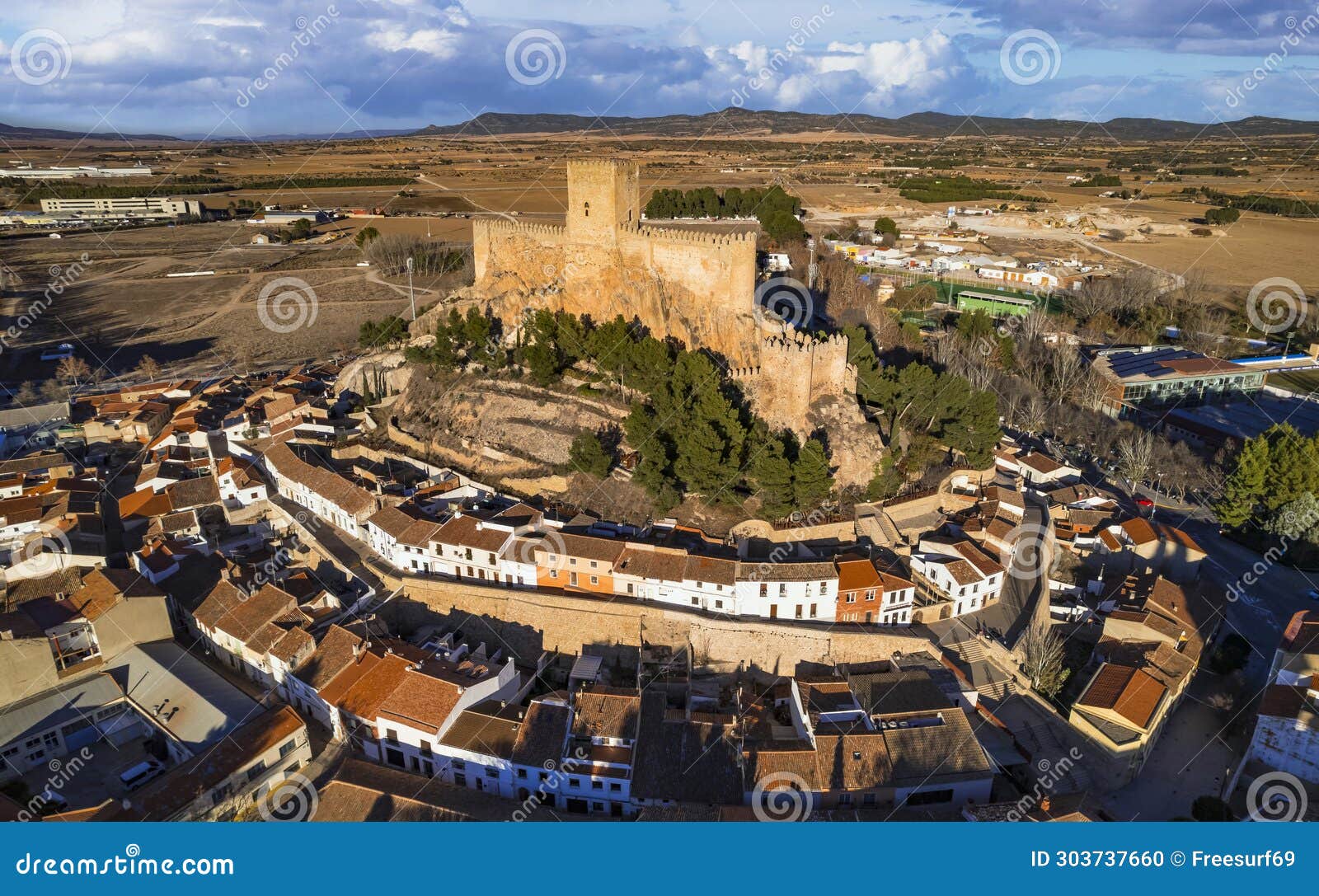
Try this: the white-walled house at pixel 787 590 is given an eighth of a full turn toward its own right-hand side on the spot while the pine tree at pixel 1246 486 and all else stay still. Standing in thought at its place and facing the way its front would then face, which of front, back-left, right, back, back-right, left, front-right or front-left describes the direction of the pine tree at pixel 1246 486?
back

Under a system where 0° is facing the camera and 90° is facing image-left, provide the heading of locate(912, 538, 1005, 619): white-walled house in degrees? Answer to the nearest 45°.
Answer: approximately 315°

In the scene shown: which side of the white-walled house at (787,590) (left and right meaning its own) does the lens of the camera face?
front

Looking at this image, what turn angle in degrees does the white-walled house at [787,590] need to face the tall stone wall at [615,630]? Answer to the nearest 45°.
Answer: approximately 90° to its right

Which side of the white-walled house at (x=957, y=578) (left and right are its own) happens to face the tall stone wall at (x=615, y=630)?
right

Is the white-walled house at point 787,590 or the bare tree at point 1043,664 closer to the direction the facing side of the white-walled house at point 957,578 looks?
the bare tree

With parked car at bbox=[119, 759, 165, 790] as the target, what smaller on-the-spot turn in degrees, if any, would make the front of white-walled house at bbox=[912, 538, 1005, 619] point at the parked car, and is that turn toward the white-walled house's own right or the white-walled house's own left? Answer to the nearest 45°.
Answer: approximately 90° to the white-walled house's own right

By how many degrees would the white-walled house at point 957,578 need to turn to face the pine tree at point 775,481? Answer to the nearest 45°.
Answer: approximately 135° to its right

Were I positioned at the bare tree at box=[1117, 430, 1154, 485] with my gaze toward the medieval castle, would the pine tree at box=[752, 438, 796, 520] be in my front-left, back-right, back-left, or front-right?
front-left

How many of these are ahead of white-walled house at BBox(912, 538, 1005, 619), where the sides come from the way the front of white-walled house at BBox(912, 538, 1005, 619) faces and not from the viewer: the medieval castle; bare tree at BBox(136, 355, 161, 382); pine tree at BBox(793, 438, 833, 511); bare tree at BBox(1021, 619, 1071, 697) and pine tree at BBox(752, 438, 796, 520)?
1

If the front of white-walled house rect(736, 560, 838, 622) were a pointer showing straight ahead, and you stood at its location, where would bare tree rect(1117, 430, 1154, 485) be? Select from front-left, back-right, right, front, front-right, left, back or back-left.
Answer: back-left

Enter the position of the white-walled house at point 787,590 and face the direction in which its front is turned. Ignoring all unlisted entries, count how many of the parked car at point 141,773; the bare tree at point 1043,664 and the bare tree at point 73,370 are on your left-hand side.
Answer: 1

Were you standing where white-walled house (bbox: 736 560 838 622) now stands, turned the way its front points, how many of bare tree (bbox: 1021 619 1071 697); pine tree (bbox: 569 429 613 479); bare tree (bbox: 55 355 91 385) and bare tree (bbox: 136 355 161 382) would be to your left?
1

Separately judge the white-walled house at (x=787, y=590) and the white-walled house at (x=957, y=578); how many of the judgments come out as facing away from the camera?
0
